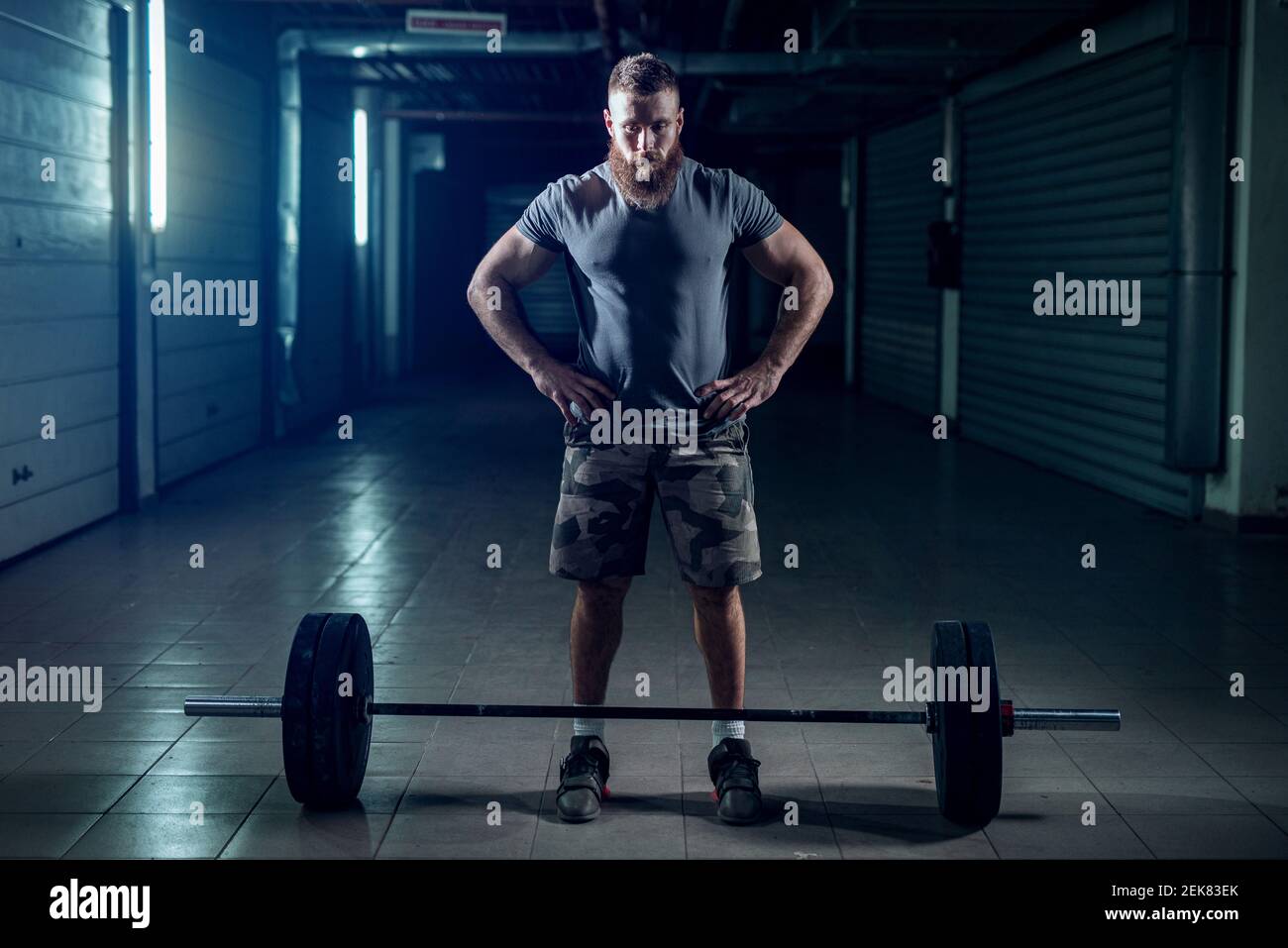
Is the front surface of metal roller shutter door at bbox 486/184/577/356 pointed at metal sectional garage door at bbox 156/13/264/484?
yes

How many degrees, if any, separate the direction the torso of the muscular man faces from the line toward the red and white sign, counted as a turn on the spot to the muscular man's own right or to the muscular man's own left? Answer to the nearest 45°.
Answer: approximately 180°

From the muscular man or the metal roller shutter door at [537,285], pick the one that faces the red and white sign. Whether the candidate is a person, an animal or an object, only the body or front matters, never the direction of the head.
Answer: the metal roller shutter door

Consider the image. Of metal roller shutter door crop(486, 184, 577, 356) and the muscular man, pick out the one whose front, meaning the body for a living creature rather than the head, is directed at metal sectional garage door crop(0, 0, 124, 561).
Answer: metal roller shutter door crop(486, 184, 577, 356)

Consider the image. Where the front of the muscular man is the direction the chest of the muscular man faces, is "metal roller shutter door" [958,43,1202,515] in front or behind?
behind

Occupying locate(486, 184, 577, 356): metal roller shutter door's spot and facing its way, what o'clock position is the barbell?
The barbell is roughly at 12 o'clock from the metal roller shutter door.

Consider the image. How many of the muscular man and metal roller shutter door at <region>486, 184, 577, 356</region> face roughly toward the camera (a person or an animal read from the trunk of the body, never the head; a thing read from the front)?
2
